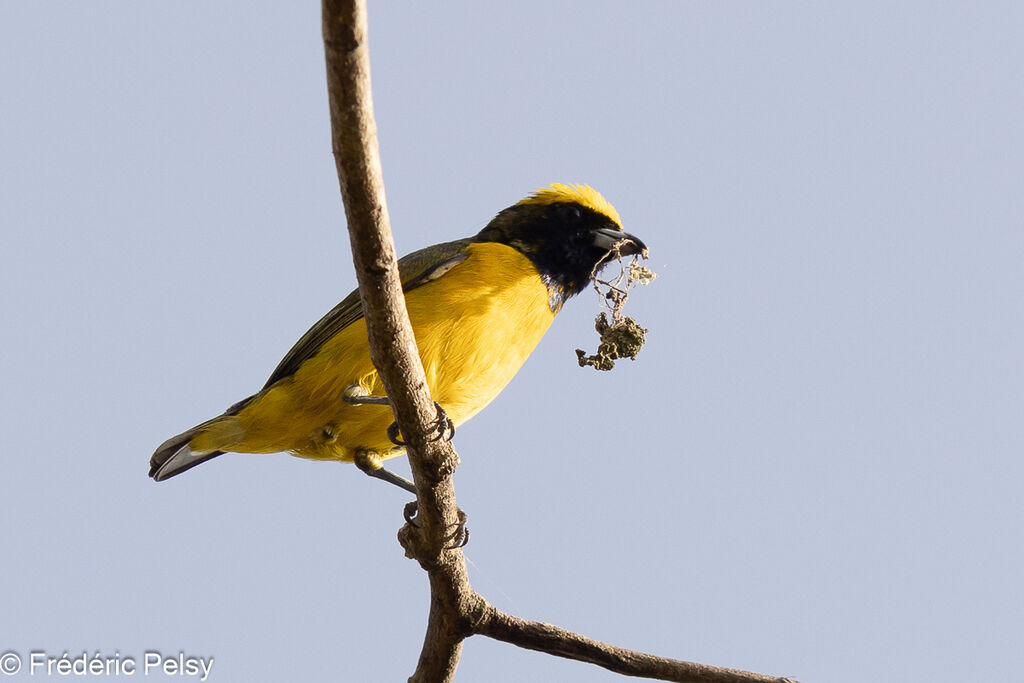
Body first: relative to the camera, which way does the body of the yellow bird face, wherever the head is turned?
to the viewer's right
